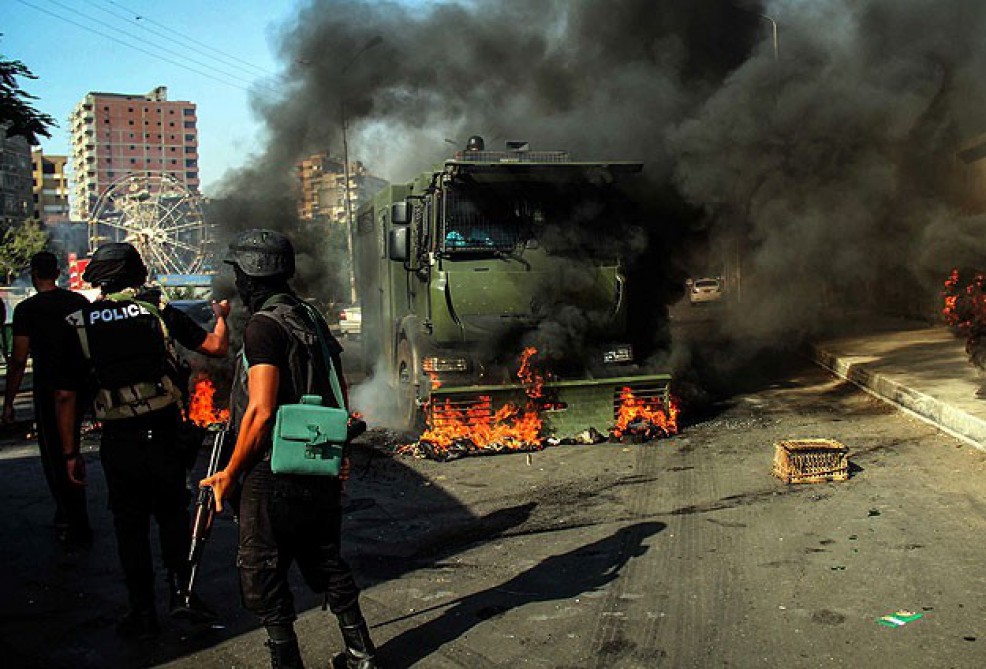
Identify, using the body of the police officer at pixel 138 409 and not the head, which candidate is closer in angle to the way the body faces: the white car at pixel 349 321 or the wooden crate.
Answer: the white car

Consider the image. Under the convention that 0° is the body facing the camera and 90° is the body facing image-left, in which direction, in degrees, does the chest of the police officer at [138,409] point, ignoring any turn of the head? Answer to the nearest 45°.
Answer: approximately 180°

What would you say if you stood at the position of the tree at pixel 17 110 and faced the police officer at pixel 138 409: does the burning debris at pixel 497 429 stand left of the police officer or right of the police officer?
left

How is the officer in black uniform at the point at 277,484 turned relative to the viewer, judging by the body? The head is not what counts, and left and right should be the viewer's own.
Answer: facing away from the viewer and to the left of the viewer

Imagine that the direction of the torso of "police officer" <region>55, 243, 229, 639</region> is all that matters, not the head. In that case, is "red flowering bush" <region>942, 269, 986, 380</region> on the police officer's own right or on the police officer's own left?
on the police officer's own right

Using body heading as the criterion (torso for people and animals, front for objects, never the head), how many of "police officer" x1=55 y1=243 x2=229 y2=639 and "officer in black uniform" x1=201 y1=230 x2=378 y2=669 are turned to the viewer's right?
0

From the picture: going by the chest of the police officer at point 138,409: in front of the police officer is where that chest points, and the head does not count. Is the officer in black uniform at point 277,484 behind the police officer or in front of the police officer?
behind

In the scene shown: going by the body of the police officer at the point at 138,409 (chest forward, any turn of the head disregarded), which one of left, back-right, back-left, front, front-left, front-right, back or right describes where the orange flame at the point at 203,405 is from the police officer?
front

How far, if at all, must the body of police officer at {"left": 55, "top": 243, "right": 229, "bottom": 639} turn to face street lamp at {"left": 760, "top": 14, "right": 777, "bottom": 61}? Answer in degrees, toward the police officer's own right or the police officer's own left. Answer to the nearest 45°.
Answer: approximately 45° to the police officer's own right

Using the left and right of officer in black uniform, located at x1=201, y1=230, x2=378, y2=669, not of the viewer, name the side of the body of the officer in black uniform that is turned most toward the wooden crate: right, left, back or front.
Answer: right

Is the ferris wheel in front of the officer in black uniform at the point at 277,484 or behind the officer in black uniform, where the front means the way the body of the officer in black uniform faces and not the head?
in front

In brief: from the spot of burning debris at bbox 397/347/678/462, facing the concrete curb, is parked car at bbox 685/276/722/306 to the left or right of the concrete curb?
left
